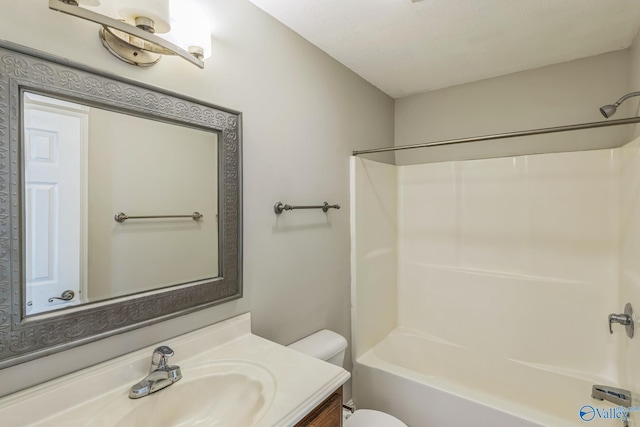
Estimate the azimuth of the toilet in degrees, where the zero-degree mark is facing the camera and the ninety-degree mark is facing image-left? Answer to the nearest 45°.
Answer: approximately 315°

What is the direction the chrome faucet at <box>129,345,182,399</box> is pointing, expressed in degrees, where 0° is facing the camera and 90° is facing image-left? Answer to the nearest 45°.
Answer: approximately 315°

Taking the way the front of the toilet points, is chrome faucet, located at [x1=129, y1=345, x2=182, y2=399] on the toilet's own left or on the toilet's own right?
on the toilet's own right

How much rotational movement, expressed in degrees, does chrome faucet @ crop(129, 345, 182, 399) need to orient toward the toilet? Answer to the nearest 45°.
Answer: approximately 45° to its left

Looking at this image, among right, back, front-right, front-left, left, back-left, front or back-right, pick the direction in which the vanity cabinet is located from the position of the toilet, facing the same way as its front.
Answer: front-right
